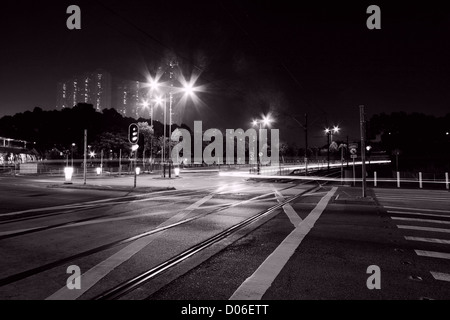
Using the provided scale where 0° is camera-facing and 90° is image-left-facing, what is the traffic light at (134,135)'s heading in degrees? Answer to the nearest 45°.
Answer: approximately 0°
